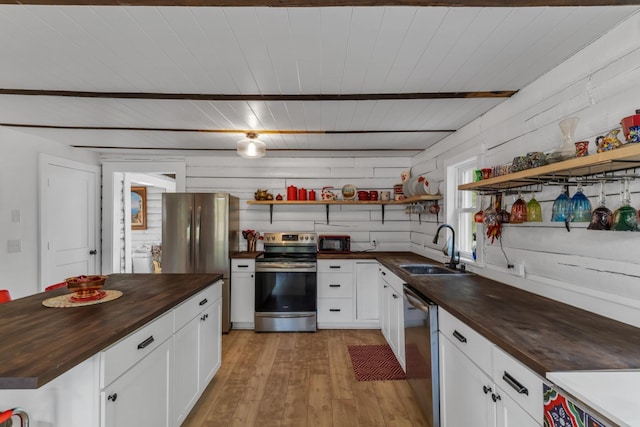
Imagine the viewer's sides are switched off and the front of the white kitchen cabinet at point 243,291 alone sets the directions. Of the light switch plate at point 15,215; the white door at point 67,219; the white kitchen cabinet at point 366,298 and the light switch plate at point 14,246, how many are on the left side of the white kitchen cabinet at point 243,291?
1

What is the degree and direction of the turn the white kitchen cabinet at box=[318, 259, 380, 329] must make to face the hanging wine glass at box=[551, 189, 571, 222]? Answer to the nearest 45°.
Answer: approximately 45° to its left

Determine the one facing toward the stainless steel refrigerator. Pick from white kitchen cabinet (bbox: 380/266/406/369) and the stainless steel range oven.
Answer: the white kitchen cabinet

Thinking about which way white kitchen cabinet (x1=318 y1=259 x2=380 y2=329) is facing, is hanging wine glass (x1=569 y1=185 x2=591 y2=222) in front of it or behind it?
in front

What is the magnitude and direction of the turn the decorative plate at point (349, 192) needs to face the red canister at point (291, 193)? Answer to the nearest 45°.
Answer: approximately 90° to its right

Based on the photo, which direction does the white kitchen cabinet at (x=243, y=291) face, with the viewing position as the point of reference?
facing the viewer

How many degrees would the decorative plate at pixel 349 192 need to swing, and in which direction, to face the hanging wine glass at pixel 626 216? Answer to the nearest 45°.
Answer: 0° — it already faces it

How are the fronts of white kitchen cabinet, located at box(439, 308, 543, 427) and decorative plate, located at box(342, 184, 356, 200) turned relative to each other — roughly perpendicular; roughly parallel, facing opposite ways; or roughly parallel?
roughly perpendicular

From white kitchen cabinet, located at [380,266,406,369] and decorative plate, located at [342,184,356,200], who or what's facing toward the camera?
the decorative plate

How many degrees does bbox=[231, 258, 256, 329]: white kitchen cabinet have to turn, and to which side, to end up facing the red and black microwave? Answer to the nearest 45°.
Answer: approximately 90° to its left

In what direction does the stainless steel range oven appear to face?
toward the camera

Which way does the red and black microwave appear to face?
toward the camera
